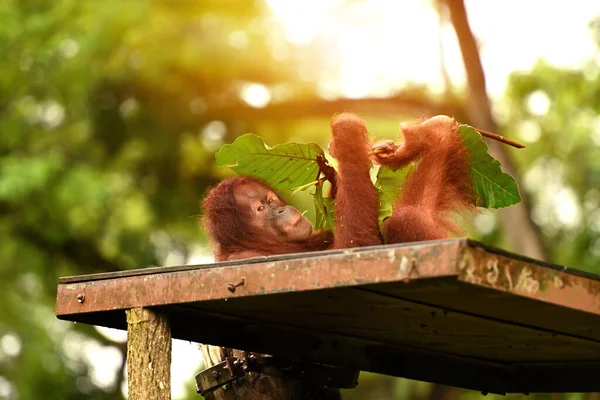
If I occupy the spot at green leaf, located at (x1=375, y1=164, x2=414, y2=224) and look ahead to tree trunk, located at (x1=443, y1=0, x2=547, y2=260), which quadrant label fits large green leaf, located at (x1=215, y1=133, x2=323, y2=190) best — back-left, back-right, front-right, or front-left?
back-left
